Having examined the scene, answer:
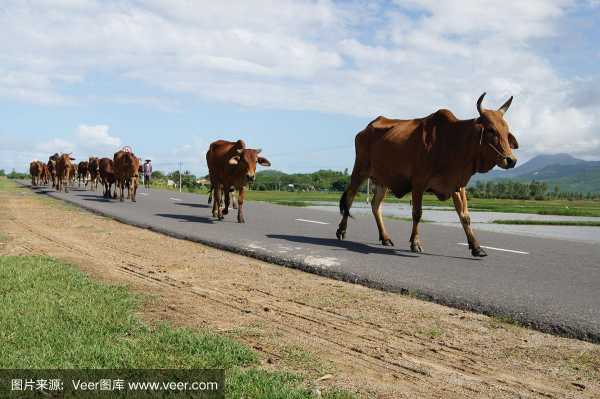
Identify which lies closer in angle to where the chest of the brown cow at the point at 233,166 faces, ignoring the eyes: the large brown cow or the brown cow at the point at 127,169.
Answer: the large brown cow

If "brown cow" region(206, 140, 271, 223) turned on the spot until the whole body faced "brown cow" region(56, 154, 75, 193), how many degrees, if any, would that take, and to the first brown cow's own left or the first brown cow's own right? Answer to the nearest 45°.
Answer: approximately 180°

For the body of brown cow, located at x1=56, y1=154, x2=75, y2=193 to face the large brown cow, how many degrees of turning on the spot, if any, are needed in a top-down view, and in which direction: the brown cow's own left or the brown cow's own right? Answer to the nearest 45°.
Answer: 0° — it already faces it

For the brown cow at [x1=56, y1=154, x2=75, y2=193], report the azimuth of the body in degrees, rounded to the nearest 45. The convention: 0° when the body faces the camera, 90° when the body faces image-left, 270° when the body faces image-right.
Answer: approximately 0°

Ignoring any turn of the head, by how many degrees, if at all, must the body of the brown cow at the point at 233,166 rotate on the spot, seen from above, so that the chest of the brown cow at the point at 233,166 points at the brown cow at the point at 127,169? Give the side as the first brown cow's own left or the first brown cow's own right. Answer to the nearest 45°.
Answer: approximately 180°
